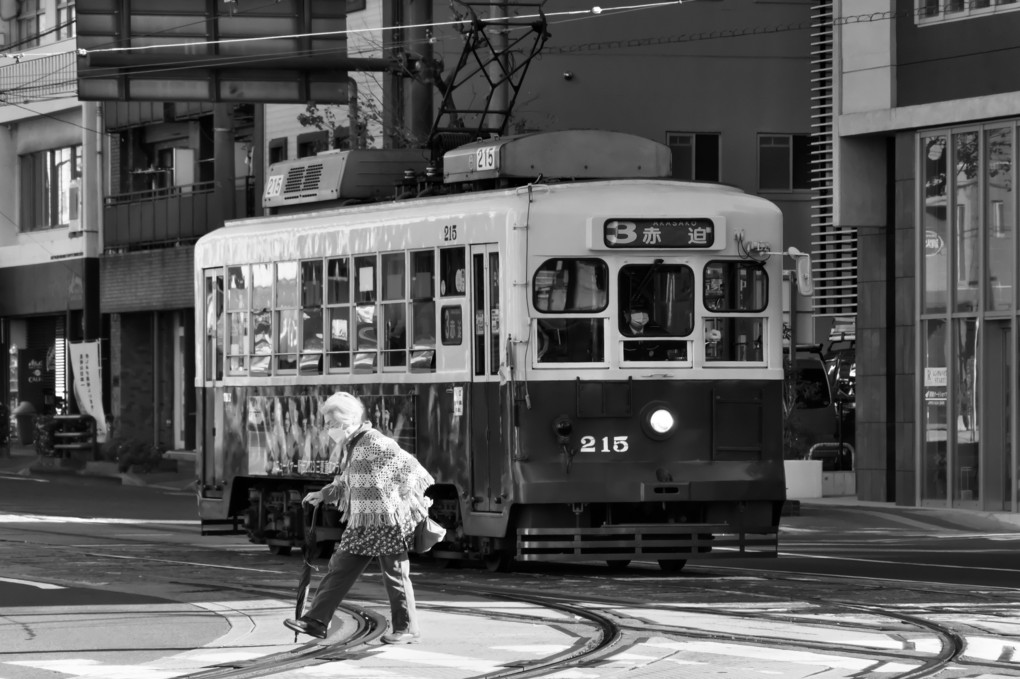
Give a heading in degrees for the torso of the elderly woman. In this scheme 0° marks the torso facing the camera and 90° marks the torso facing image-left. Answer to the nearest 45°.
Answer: approximately 90°

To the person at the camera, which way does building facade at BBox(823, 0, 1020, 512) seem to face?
facing the viewer and to the left of the viewer

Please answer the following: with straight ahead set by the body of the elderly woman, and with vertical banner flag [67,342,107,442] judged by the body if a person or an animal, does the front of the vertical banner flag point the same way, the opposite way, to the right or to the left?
to the left

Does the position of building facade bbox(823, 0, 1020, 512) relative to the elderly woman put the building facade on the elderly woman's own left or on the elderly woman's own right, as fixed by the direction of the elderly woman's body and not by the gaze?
on the elderly woman's own right

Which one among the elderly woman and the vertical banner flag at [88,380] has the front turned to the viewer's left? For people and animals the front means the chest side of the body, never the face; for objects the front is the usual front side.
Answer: the elderly woman

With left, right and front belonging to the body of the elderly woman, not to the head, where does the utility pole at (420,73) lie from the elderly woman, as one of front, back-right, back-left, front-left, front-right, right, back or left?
right

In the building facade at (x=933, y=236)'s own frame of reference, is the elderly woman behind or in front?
in front

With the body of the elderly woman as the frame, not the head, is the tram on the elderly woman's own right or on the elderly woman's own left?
on the elderly woman's own right

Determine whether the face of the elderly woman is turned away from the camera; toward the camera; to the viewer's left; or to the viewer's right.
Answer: to the viewer's left

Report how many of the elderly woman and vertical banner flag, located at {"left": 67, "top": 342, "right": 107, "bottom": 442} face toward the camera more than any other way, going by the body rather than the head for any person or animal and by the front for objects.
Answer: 1

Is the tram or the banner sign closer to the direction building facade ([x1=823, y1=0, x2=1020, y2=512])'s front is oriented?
the tram

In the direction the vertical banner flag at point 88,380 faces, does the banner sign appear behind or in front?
behind

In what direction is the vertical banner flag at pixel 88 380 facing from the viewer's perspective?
toward the camera
